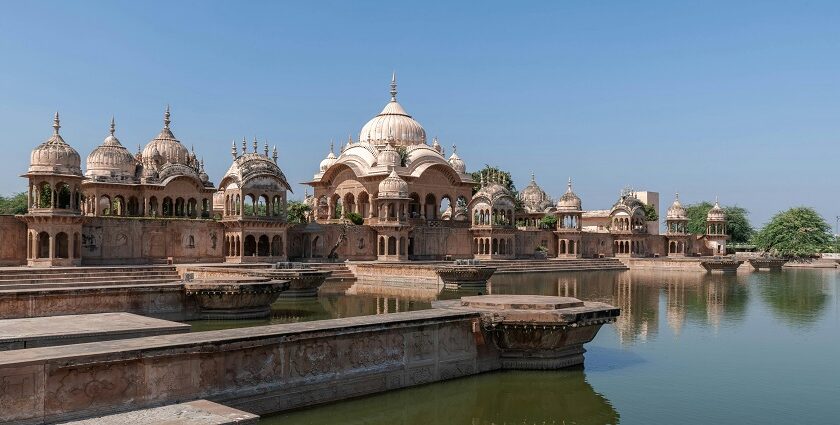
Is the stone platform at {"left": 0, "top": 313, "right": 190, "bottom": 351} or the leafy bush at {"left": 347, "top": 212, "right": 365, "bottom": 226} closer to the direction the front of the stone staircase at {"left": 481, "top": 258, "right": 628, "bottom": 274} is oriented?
the stone platform

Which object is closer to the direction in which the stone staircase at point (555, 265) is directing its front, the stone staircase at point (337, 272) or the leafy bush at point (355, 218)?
the stone staircase

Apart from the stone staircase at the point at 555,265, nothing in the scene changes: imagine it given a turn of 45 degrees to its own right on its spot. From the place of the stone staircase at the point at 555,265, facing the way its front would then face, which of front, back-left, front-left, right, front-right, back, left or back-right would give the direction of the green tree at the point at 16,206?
right

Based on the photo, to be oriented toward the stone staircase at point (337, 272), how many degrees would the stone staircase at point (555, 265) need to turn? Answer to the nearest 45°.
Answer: approximately 90° to its right

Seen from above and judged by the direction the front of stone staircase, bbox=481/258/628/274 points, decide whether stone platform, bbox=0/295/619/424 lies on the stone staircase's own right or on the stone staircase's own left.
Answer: on the stone staircase's own right

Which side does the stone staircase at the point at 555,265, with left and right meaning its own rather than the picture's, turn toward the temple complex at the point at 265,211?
right

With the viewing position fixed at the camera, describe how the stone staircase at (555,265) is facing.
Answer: facing the viewer and to the right of the viewer

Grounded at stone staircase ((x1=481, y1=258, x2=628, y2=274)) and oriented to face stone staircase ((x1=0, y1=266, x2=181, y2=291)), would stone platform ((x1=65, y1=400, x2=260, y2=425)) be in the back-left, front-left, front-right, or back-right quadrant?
front-left

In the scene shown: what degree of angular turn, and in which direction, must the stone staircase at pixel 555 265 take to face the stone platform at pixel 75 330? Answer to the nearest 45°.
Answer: approximately 45° to its right

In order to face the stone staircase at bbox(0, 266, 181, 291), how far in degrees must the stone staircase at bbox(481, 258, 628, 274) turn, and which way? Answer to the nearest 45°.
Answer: approximately 90° to its right

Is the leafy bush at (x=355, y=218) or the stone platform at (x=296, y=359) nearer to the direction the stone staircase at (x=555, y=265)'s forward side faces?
the stone platform

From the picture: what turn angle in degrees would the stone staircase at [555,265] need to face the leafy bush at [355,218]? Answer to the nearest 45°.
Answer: approximately 135° to its right

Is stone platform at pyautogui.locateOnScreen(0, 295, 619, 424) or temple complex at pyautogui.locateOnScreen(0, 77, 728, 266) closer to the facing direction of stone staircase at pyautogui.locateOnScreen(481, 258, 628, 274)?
the stone platform

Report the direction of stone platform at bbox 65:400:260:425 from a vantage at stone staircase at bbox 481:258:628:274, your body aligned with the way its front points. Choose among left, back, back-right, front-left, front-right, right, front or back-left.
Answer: front-right
